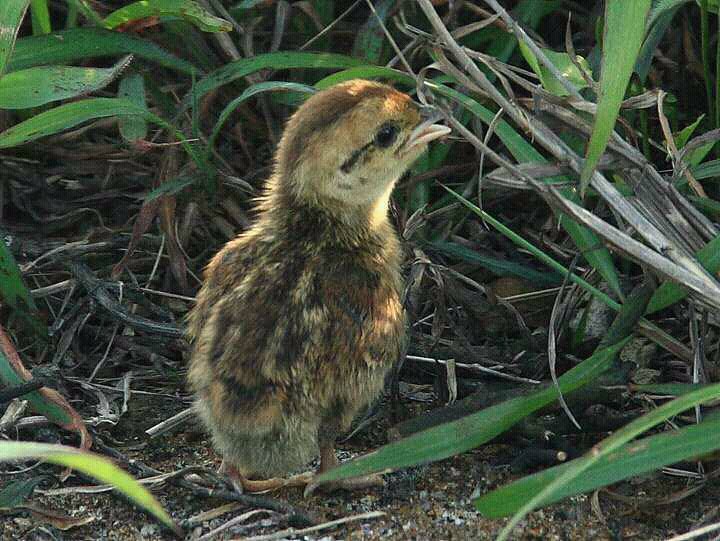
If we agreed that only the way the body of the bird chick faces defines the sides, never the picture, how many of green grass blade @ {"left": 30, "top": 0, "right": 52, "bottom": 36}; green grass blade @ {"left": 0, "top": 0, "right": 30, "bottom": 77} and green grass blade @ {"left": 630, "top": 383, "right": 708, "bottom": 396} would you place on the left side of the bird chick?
2

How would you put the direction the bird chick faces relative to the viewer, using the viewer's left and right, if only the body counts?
facing away from the viewer and to the right of the viewer

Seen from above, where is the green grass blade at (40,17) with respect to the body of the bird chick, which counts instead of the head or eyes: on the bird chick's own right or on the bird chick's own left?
on the bird chick's own left

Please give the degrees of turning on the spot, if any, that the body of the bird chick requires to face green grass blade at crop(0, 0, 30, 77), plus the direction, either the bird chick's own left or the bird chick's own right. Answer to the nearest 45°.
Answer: approximately 90° to the bird chick's own left

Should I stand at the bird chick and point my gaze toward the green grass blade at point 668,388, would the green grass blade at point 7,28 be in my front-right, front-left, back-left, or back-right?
back-left

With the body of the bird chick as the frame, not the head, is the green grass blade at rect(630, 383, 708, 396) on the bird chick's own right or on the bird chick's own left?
on the bird chick's own right
